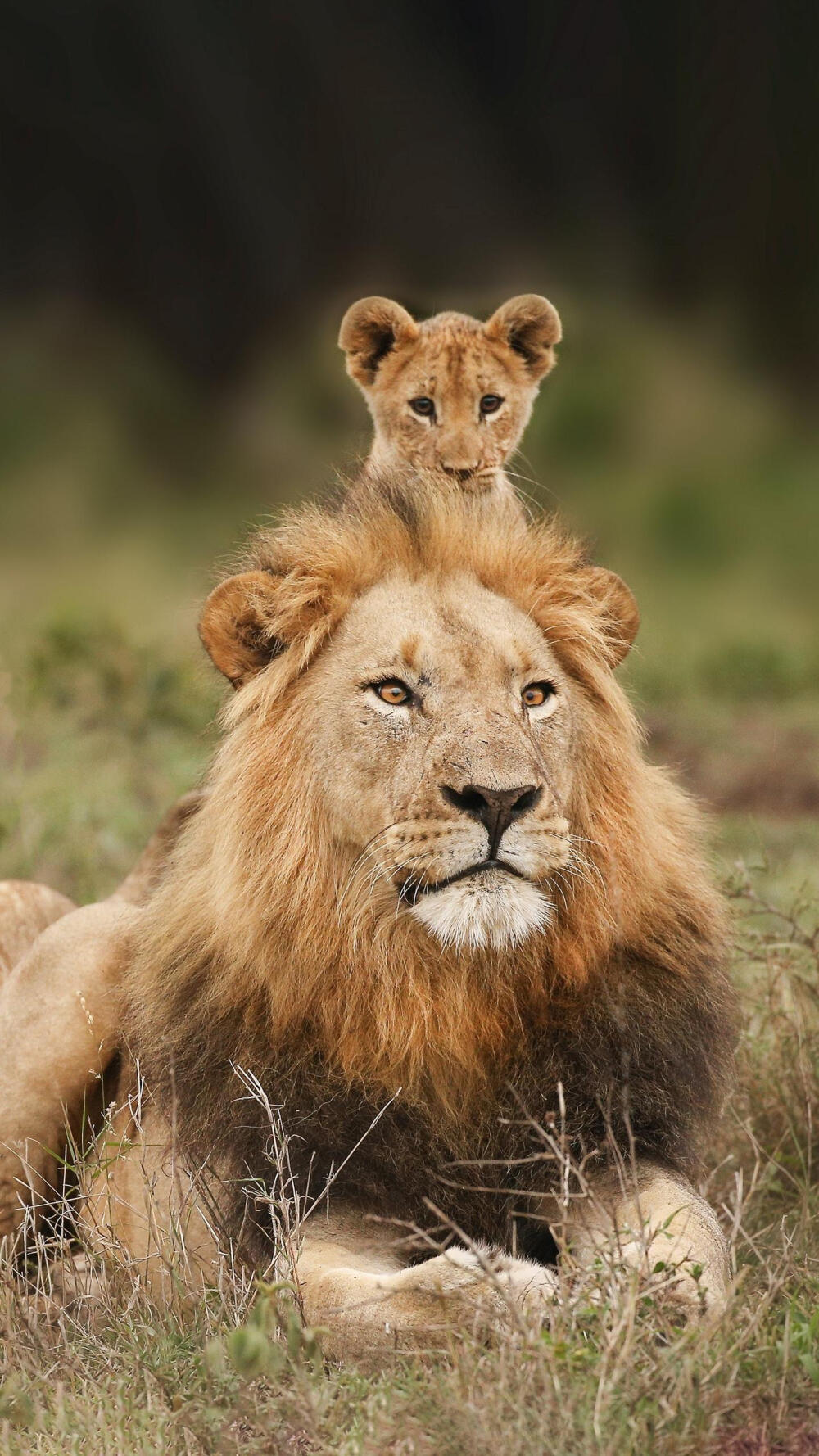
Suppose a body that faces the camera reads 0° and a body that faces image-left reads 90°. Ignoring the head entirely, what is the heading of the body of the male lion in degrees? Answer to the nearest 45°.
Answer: approximately 315°
